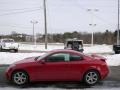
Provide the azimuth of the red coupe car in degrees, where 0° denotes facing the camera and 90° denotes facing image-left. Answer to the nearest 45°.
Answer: approximately 90°

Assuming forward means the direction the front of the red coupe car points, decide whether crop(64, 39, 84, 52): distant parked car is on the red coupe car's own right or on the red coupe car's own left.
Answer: on the red coupe car's own right
